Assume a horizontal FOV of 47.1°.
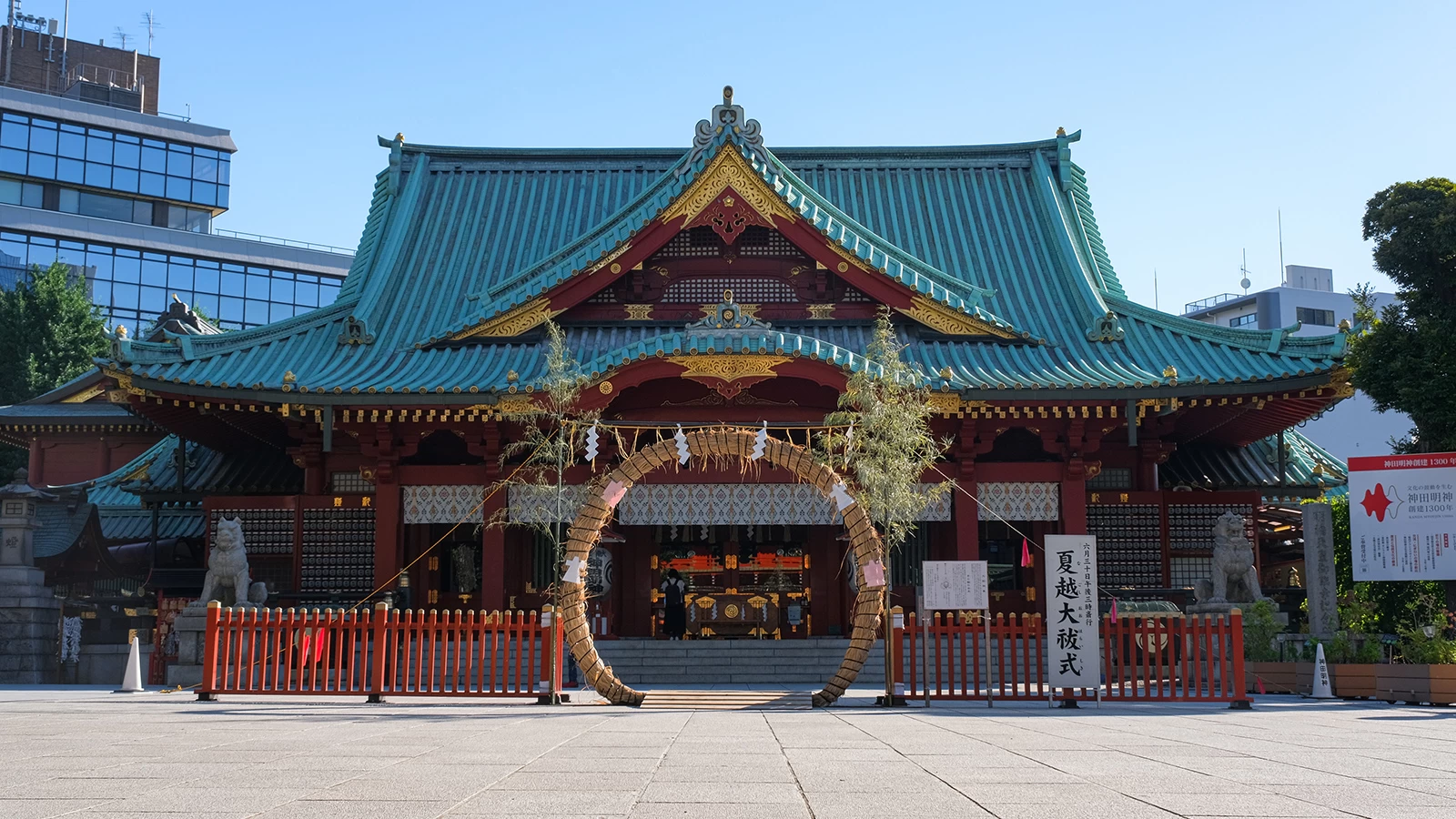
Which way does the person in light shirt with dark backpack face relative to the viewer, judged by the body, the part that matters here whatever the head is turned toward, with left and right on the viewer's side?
facing away from the viewer

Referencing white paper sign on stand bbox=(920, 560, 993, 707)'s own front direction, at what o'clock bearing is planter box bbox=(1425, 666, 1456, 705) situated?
The planter box is roughly at 9 o'clock from the white paper sign on stand.

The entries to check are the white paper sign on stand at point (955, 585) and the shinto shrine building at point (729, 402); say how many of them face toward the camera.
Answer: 2

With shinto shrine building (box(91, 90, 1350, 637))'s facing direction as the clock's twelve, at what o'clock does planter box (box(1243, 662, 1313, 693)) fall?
The planter box is roughly at 10 o'clock from the shinto shrine building.

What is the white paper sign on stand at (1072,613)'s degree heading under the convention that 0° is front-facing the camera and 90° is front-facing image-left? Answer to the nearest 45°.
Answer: approximately 0°

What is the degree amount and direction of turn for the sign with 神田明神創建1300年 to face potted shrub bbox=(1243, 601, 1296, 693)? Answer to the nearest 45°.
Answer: approximately 135° to its right

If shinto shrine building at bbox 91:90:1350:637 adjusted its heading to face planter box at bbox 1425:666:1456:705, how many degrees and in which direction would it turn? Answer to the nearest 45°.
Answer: approximately 45° to its left

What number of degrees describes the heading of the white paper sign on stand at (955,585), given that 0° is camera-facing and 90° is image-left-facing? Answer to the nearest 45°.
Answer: approximately 0°

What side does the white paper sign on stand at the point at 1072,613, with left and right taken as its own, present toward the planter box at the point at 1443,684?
left

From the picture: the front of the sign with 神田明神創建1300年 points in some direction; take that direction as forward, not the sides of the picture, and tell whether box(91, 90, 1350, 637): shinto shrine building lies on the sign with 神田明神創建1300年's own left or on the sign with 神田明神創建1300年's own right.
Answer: on the sign with 神田明神創建1300年's own right

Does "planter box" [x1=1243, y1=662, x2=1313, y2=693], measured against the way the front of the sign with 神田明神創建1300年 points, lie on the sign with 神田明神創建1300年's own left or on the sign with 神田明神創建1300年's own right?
on the sign with 神田明神創建1300年's own right
